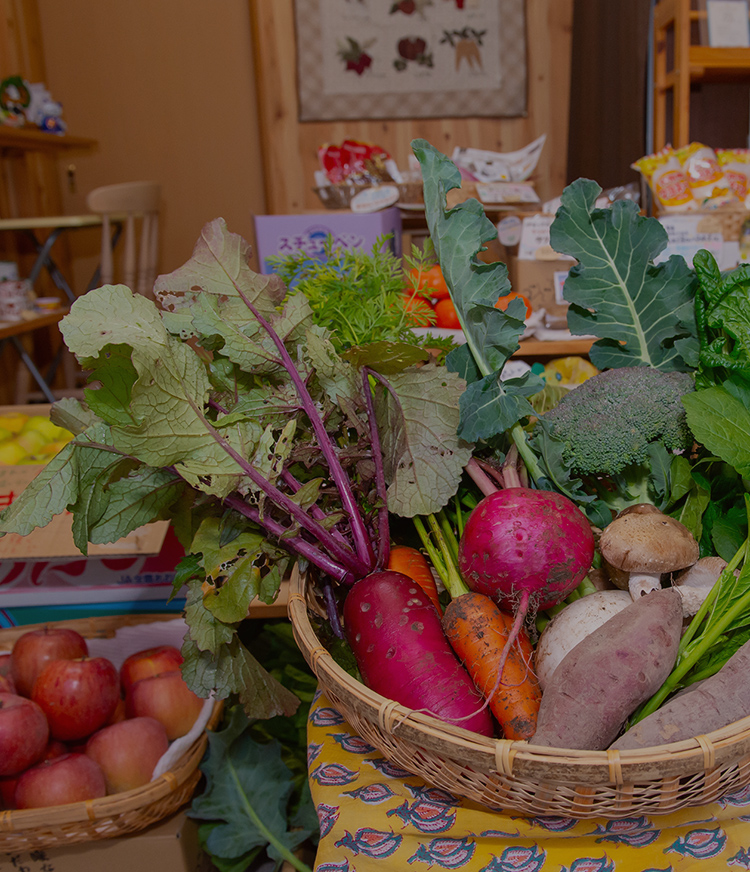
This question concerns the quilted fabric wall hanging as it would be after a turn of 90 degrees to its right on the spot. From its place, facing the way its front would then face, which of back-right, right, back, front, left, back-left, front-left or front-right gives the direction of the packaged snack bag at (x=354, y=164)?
left

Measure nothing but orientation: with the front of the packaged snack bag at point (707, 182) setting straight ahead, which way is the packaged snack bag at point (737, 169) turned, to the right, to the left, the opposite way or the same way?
the same way

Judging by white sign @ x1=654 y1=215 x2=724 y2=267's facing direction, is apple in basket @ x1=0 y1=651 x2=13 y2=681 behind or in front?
in front

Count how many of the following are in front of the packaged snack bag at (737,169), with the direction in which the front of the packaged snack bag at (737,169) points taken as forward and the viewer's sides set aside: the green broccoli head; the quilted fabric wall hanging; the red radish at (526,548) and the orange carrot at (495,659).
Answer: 3

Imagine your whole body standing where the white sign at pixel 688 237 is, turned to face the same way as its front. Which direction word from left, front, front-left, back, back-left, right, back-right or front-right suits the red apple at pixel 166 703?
front-right

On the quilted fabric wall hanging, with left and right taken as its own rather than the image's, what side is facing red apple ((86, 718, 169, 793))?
front

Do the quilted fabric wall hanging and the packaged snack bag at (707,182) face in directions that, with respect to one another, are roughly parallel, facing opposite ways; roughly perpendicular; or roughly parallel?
roughly parallel

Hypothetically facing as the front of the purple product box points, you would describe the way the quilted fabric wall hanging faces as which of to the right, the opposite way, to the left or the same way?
the same way

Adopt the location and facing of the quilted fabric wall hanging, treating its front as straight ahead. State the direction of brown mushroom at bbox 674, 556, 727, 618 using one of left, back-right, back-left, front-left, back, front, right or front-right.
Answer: front

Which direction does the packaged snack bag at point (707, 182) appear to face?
toward the camera

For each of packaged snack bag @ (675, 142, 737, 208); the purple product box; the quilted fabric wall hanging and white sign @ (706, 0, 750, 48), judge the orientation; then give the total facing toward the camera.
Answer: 4

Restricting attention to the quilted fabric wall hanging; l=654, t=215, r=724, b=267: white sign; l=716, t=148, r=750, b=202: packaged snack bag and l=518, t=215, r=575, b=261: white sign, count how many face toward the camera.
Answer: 4

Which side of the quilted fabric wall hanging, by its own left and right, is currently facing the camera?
front

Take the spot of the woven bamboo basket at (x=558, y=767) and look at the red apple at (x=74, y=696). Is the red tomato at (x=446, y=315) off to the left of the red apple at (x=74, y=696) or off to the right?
right

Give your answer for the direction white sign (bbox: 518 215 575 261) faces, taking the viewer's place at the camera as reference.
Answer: facing the viewer
